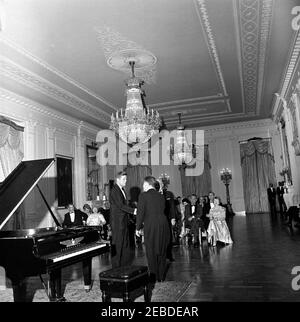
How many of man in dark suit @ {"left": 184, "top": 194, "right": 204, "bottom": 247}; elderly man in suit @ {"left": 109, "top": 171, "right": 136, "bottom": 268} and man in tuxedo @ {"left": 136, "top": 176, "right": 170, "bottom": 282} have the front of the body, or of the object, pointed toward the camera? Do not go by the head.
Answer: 1

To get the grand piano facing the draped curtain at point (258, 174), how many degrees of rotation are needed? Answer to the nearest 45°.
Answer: approximately 90° to its left

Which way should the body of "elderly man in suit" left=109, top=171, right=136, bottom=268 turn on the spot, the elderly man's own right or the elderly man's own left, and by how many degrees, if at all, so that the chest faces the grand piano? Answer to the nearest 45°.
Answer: approximately 135° to the elderly man's own right

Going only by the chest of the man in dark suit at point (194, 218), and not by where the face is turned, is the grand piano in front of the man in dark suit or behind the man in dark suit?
in front

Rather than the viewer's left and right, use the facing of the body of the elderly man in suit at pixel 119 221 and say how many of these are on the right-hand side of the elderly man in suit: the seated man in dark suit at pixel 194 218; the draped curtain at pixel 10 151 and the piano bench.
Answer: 1

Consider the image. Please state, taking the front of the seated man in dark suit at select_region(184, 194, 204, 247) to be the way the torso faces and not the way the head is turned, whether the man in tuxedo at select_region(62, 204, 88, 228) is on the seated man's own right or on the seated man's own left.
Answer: on the seated man's own right

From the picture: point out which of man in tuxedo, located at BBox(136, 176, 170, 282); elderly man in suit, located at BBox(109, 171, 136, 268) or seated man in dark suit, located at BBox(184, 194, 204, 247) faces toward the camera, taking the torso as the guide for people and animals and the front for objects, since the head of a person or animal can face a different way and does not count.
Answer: the seated man in dark suit

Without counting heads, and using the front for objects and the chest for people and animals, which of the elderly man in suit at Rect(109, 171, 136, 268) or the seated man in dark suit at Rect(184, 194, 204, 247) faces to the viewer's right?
the elderly man in suit

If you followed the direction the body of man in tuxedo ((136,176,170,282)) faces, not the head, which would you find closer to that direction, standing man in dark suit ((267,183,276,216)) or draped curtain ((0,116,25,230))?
the draped curtain

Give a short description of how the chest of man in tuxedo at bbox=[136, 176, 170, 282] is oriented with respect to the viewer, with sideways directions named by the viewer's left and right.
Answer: facing away from the viewer and to the left of the viewer

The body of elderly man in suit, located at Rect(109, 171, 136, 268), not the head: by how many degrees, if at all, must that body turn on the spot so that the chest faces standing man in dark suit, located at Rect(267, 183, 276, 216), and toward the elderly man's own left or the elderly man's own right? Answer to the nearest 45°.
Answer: approximately 45° to the elderly man's own left

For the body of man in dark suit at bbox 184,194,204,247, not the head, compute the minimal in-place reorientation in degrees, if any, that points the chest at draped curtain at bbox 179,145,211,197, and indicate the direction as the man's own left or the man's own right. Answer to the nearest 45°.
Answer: approximately 180°

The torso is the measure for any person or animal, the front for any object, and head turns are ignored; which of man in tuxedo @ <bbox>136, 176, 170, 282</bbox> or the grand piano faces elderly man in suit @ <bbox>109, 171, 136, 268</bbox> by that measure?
the man in tuxedo

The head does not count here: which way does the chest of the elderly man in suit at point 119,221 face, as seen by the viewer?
to the viewer's right

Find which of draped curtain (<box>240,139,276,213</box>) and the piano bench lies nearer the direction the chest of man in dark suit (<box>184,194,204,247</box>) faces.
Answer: the piano bench

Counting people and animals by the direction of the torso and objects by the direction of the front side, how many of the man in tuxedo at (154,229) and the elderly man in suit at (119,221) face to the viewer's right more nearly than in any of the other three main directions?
1
